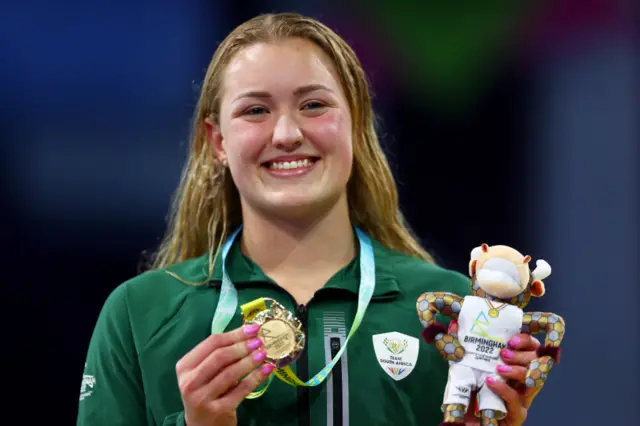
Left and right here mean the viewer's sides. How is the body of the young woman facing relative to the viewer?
facing the viewer

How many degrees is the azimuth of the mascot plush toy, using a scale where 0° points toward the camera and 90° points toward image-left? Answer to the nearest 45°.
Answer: approximately 0°
